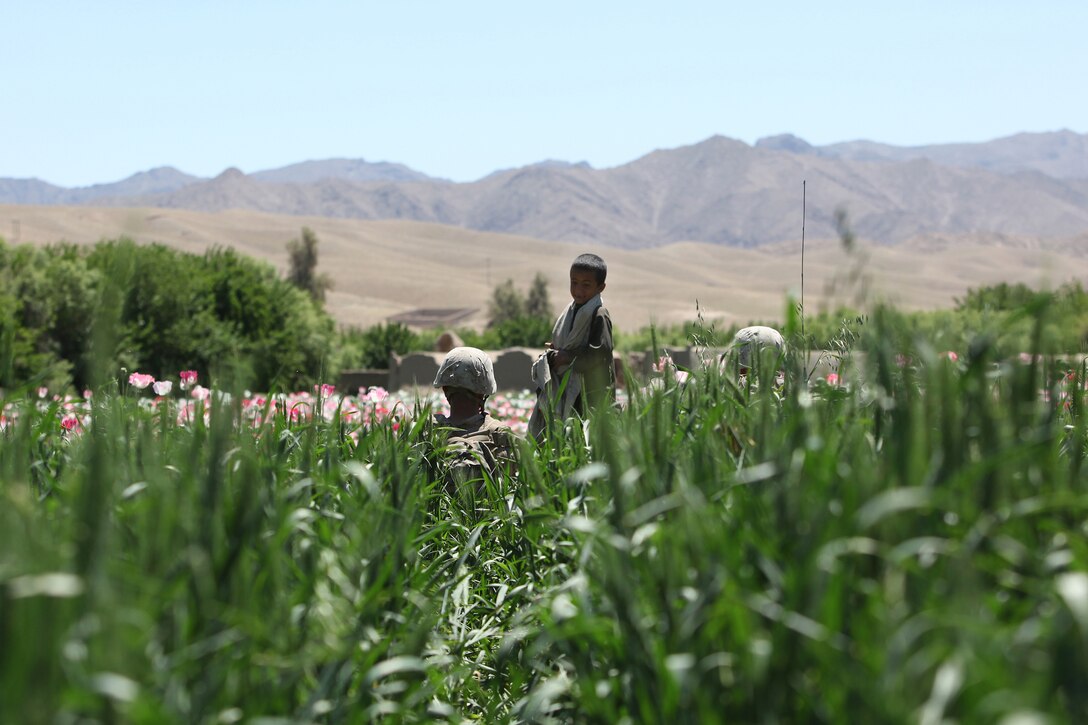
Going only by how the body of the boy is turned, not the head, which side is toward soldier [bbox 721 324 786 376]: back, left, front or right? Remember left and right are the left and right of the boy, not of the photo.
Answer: left

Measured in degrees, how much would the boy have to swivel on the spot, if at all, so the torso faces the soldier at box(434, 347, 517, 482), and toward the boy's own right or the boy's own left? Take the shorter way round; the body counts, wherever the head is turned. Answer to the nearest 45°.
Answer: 0° — they already face them

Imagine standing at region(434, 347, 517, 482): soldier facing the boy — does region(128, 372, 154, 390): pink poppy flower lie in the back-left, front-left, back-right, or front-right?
back-left

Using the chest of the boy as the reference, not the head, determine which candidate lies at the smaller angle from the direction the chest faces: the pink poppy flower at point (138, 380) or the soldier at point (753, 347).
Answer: the pink poppy flower

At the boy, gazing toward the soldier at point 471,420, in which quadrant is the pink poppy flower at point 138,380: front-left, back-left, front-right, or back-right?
front-right

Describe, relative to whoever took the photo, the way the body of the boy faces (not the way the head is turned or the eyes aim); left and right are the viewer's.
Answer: facing the viewer and to the left of the viewer
